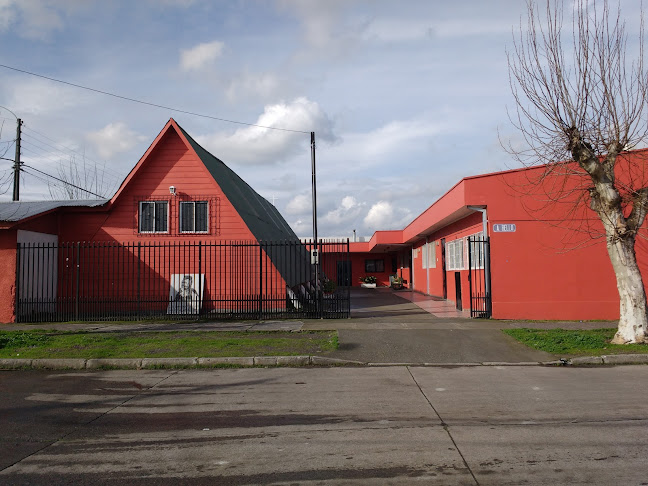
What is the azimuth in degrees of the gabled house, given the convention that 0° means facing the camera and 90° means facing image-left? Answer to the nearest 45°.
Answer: approximately 0°

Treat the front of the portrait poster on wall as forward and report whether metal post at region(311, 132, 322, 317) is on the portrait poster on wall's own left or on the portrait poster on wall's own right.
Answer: on the portrait poster on wall's own left

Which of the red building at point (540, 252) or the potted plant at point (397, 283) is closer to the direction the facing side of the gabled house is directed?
the red building

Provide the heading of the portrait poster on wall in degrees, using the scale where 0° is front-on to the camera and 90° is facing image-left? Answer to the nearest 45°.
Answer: approximately 0°

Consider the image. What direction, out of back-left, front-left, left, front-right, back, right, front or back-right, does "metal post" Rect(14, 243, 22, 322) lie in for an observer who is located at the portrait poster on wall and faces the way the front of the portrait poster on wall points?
right

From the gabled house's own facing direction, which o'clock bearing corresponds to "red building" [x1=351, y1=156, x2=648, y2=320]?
The red building is roughly at 10 o'clock from the gabled house.

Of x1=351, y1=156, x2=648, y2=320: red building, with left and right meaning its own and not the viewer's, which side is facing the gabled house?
front

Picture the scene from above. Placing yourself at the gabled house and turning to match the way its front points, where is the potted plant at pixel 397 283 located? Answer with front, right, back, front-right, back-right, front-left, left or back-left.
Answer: back-left

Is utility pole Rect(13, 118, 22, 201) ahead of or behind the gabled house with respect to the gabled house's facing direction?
behind
